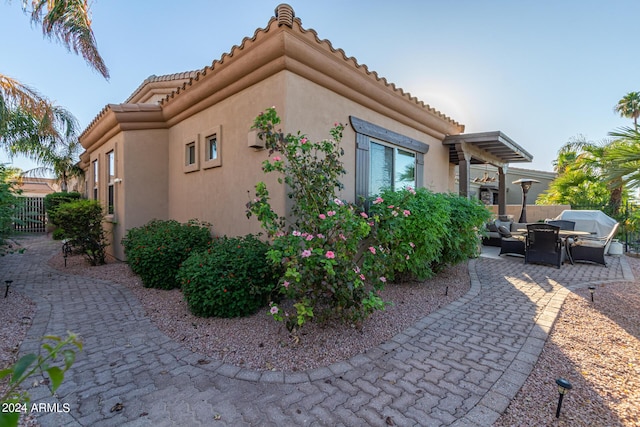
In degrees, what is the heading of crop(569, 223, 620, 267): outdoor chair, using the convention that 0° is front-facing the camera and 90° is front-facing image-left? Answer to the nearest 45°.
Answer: approximately 90°

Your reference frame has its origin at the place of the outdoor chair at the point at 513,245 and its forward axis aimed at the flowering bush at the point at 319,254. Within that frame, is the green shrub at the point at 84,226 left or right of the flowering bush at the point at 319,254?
right

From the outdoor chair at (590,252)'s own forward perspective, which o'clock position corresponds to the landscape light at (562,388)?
The landscape light is roughly at 9 o'clock from the outdoor chair.

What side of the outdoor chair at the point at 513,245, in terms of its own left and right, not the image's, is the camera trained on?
right

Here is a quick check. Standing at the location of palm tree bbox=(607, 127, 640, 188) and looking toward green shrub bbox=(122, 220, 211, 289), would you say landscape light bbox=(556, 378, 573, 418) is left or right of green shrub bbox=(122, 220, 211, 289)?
left

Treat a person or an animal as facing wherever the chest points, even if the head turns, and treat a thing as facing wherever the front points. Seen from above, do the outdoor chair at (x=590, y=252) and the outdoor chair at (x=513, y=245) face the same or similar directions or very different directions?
very different directions

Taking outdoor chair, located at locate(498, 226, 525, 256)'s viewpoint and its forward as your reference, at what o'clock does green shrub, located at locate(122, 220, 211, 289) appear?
The green shrub is roughly at 4 o'clock from the outdoor chair.

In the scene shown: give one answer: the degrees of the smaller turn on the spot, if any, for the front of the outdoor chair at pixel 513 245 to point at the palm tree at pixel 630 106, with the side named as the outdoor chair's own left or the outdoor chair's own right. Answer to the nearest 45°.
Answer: approximately 90° to the outdoor chair's own left

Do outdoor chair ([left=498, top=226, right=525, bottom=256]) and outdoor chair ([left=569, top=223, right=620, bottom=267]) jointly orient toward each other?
yes

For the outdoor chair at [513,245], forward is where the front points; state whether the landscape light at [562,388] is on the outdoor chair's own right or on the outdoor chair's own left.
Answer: on the outdoor chair's own right

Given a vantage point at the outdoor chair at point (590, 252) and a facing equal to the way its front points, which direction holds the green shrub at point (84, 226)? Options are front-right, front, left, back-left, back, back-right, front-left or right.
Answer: front-left

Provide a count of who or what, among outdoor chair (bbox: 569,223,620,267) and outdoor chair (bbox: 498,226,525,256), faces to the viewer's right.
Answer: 1

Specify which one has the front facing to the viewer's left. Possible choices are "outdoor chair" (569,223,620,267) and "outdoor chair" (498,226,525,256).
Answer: "outdoor chair" (569,223,620,267)

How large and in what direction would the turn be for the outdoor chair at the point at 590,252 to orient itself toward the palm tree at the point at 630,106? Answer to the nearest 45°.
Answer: approximately 90° to its right
